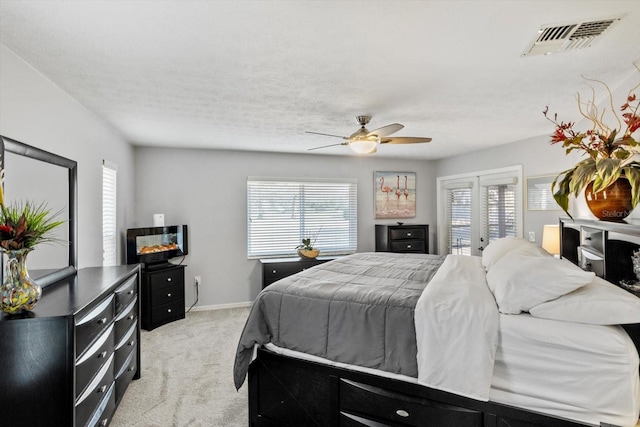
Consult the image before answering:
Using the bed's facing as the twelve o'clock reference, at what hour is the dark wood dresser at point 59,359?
The dark wood dresser is roughly at 11 o'clock from the bed.

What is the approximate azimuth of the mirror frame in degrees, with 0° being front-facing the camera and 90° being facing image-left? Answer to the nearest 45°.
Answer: approximately 315°

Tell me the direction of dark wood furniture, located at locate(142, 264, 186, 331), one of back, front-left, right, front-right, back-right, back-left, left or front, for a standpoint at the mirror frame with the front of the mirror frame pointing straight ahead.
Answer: left

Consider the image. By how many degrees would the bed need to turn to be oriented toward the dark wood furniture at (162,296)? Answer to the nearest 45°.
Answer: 0° — it already faces it

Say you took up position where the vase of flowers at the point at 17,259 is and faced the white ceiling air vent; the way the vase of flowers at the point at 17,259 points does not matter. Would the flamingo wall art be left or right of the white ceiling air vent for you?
left

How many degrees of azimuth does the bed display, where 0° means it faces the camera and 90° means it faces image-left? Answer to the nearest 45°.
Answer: approximately 90°

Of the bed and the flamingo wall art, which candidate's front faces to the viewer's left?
the bed

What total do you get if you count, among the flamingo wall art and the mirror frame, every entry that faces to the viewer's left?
0

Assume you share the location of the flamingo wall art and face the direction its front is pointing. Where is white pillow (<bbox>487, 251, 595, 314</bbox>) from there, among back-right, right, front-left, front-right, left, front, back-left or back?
front

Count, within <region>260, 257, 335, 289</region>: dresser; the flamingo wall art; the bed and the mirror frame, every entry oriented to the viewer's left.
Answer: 1

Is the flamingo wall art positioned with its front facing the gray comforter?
yes

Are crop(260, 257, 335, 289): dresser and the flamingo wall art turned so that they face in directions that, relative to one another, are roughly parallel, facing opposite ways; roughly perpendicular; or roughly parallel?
roughly parallel

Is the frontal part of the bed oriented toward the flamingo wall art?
no

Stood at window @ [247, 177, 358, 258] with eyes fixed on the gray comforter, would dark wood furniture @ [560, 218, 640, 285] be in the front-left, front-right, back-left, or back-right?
front-left

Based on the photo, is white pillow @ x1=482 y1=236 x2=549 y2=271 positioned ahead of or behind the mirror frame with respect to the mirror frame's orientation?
ahead

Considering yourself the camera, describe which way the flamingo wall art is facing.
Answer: facing the viewer

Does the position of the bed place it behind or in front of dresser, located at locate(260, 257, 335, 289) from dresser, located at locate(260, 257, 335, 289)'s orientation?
in front

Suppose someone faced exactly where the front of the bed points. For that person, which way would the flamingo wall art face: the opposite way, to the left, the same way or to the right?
to the left
